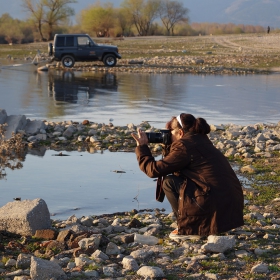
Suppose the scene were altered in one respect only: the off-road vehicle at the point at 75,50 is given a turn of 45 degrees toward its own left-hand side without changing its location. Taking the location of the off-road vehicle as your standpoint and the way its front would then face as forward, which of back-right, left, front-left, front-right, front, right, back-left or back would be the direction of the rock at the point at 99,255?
back-right

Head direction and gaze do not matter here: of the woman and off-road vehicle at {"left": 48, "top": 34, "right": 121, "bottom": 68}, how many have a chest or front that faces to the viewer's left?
1

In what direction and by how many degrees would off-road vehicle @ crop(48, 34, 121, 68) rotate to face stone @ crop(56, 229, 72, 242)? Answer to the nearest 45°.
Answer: approximately 90° to its right

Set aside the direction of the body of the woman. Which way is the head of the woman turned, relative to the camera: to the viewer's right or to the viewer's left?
to the viewer's left

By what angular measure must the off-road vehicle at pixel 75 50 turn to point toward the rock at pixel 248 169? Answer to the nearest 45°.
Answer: approximately 90° to its right

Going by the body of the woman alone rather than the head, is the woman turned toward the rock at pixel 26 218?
yes

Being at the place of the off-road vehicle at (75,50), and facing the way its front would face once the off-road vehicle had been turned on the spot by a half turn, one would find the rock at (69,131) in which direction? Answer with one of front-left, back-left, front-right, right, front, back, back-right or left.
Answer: left

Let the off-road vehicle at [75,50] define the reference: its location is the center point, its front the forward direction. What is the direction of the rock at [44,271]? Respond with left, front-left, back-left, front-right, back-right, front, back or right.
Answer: right

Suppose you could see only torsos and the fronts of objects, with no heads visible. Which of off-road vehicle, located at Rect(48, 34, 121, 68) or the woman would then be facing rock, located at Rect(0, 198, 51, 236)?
the woman

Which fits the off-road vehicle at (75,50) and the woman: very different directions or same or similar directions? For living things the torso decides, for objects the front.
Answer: very different directions

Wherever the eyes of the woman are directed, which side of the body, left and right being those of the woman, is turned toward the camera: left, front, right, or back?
left

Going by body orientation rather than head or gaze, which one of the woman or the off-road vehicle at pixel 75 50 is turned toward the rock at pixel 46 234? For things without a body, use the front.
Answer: the woman

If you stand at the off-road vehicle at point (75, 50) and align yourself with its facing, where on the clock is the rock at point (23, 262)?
The rock is roughly at 3 o'clock from the off-road vehicle.

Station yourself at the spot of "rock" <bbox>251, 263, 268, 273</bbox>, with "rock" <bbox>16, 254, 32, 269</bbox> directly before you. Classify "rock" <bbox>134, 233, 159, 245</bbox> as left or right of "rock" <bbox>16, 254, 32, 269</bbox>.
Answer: right

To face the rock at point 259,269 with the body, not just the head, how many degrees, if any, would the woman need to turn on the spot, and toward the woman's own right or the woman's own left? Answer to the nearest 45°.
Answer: approximately 135° to the woman's own left

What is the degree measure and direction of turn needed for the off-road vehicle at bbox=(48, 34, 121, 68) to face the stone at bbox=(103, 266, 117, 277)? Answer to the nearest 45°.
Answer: approximately 90° to its right
